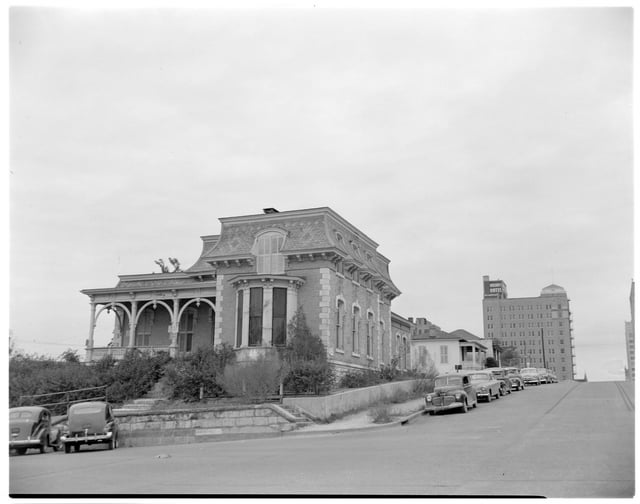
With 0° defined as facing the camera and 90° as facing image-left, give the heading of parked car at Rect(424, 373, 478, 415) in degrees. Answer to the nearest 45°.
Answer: approximately 45°

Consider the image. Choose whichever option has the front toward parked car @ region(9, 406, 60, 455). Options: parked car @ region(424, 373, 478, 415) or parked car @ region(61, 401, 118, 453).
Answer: parked car @ region(424, 373, 478, 415)

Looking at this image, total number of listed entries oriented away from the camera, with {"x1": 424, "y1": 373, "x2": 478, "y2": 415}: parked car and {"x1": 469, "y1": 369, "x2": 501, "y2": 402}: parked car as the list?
0

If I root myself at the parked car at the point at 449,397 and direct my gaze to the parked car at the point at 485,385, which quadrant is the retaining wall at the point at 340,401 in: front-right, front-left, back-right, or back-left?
back-left

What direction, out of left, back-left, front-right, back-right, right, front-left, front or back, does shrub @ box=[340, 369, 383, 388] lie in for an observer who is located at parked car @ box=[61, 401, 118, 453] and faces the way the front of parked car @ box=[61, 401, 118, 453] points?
front-right

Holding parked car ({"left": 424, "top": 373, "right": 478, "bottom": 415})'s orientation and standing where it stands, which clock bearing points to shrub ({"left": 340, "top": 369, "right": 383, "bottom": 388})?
The shrub is roughly at 3 o'clock from the parked car.

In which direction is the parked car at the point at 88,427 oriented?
away from the camera

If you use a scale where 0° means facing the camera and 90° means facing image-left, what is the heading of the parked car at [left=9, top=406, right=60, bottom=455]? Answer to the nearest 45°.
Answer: approximately 225°

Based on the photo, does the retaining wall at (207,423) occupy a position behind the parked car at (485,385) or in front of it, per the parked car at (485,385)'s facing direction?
in front

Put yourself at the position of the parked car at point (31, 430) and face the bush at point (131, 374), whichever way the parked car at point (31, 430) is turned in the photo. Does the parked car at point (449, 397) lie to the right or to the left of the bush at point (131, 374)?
right

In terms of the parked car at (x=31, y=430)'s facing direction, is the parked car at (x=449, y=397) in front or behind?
in front

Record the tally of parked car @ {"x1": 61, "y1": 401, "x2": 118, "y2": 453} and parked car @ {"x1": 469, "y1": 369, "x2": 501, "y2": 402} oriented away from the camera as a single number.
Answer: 1
